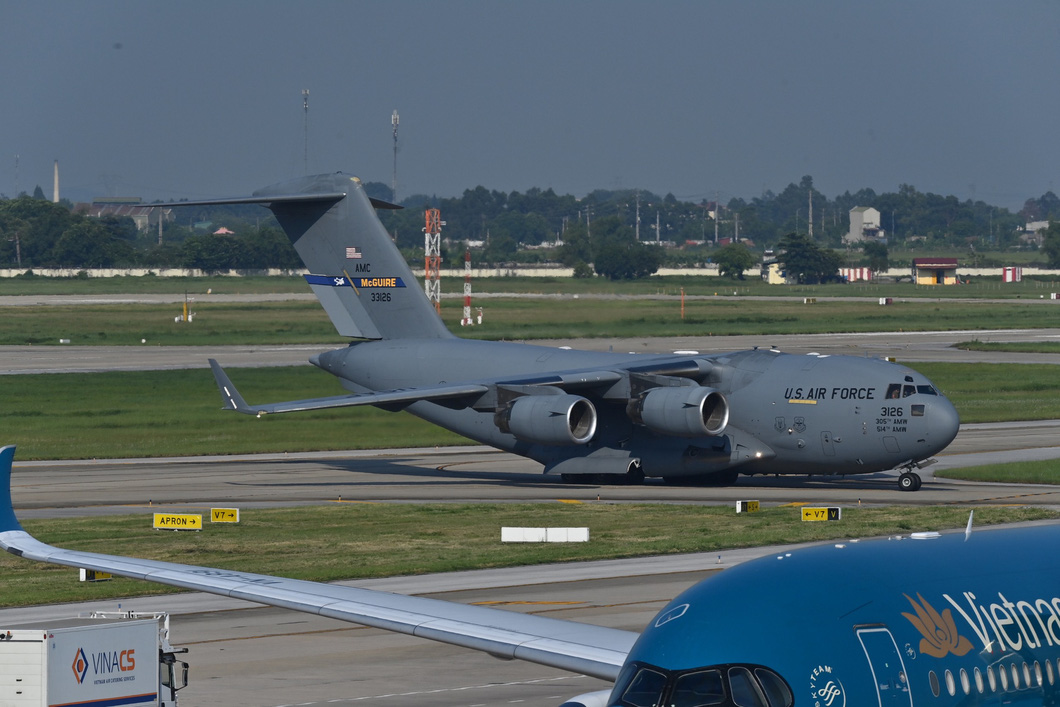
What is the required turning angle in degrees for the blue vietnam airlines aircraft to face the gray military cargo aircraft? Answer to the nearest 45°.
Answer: approximately 135° to its right

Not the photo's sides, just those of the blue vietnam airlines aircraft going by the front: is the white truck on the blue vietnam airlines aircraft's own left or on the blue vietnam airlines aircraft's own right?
on the blue vietnam airlines aircraft's own right

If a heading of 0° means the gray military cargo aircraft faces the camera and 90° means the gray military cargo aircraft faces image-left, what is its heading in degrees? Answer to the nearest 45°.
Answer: approximately 315°

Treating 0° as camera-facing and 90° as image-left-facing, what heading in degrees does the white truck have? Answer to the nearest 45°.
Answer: approximately 225°

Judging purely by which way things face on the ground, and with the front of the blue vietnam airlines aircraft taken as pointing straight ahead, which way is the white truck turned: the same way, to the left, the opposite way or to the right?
the opposite way

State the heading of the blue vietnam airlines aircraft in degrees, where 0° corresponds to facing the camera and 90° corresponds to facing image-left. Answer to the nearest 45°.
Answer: approximately 45°

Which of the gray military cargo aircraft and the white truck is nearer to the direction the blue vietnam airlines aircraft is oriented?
the white truck
